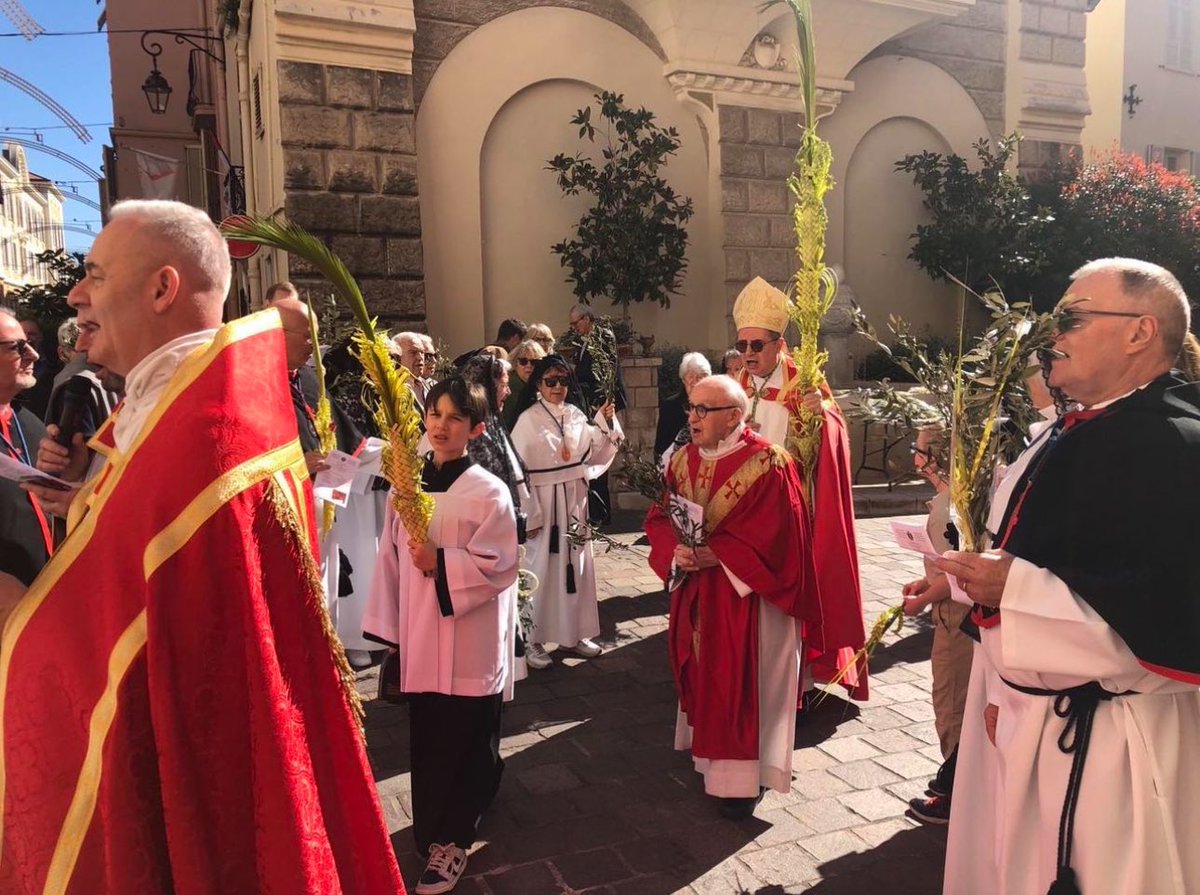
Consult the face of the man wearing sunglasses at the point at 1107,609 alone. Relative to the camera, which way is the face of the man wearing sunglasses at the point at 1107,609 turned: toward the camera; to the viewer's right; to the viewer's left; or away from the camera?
to the viewer's left

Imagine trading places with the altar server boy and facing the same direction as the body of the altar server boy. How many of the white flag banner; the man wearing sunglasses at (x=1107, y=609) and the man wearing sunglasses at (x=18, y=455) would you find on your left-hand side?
1

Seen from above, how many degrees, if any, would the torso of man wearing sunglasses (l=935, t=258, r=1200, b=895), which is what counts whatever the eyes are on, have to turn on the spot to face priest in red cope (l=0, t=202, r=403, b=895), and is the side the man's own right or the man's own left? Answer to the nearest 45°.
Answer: approximately 45° to the man's own left

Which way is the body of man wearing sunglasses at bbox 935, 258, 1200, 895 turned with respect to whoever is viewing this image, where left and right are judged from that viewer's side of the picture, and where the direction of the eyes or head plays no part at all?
facing to the left of the viewer

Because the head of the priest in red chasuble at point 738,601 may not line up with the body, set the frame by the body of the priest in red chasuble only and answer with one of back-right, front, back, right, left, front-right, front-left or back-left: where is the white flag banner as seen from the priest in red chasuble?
right

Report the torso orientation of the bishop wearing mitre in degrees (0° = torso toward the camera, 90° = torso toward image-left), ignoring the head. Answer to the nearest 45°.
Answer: approximately 45°

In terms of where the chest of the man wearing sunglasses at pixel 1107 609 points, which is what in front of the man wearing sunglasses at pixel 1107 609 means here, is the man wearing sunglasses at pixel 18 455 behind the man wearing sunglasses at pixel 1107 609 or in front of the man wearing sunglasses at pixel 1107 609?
in front
